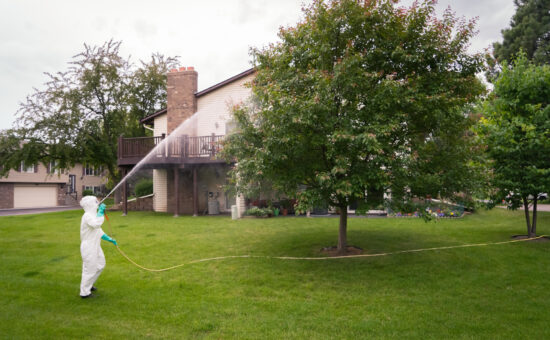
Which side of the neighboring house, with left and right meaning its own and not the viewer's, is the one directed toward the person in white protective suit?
front

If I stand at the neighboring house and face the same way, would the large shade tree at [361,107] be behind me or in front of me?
in front

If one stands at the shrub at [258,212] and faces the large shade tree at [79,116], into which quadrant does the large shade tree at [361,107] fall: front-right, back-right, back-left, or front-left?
back-left

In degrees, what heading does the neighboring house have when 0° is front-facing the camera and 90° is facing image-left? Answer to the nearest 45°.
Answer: approximately 0°

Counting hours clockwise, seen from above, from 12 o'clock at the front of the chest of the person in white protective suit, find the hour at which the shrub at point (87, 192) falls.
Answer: The shrub is roughly at 9 o'clock from the person in white protective suit.

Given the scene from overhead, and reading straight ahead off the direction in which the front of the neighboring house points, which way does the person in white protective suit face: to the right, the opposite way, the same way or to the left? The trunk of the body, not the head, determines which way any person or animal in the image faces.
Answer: to the left

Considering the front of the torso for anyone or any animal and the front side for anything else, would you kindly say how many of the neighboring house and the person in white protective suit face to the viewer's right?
1

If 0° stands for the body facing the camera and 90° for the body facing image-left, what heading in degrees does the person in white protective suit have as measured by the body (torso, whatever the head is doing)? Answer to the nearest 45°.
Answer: approximately 270°

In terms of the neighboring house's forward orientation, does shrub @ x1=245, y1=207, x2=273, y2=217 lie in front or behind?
in front
